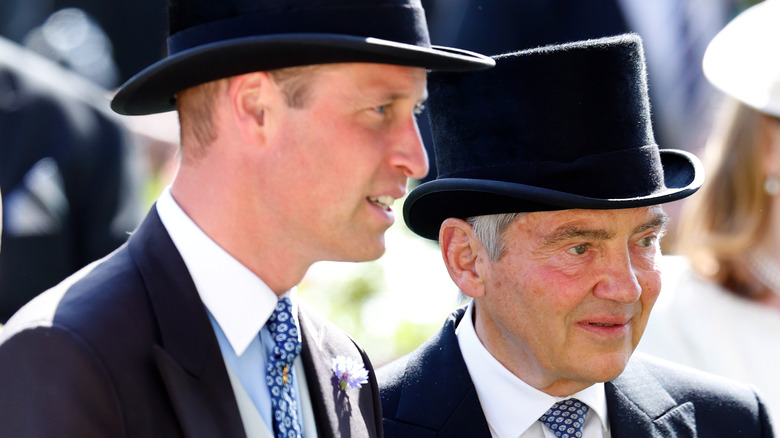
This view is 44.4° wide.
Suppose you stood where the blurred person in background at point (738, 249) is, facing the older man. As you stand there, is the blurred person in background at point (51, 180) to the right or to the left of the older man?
right

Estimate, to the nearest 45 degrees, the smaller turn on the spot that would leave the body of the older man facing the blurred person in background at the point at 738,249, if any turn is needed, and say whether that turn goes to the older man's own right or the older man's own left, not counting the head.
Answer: approximately 90° to the older man's own left

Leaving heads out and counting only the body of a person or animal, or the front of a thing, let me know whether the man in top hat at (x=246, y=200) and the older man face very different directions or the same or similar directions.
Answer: same or similar directions

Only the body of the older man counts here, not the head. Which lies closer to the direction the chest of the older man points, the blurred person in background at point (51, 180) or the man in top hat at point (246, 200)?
the man in top hat

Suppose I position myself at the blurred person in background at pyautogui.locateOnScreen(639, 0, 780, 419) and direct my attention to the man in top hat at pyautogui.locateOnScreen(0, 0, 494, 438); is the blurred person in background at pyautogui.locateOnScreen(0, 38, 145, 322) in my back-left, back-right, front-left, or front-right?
front-right

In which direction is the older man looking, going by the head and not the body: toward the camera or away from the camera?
toward the camera

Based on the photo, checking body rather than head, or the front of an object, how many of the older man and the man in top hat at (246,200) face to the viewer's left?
0

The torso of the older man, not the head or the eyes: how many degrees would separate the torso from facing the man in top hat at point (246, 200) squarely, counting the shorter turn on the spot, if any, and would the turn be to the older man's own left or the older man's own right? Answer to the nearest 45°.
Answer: approximately 90° to the older man's own right

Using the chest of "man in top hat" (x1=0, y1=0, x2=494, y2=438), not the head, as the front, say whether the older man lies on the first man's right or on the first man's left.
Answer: on the first man's left

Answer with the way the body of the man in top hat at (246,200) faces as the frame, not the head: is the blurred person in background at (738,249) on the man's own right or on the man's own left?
on the man's own left

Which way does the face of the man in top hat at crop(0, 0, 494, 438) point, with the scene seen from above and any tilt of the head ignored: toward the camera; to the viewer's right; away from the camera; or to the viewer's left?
to the viewer's right

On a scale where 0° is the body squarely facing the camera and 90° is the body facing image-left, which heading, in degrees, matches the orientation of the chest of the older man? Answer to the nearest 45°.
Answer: approximately 315°
